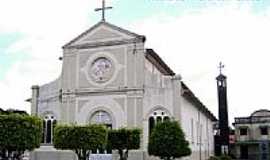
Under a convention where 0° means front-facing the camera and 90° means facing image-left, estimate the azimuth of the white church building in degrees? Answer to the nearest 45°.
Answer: approximately 45°

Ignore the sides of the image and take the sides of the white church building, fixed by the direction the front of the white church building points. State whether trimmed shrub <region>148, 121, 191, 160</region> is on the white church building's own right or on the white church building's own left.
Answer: on the white church building's own left

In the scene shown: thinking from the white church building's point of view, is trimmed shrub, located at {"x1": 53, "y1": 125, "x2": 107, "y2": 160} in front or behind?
in front

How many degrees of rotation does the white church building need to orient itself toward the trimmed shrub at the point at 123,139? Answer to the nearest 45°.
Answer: approximately 45° to its left

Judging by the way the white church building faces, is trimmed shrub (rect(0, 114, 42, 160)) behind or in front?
in front
